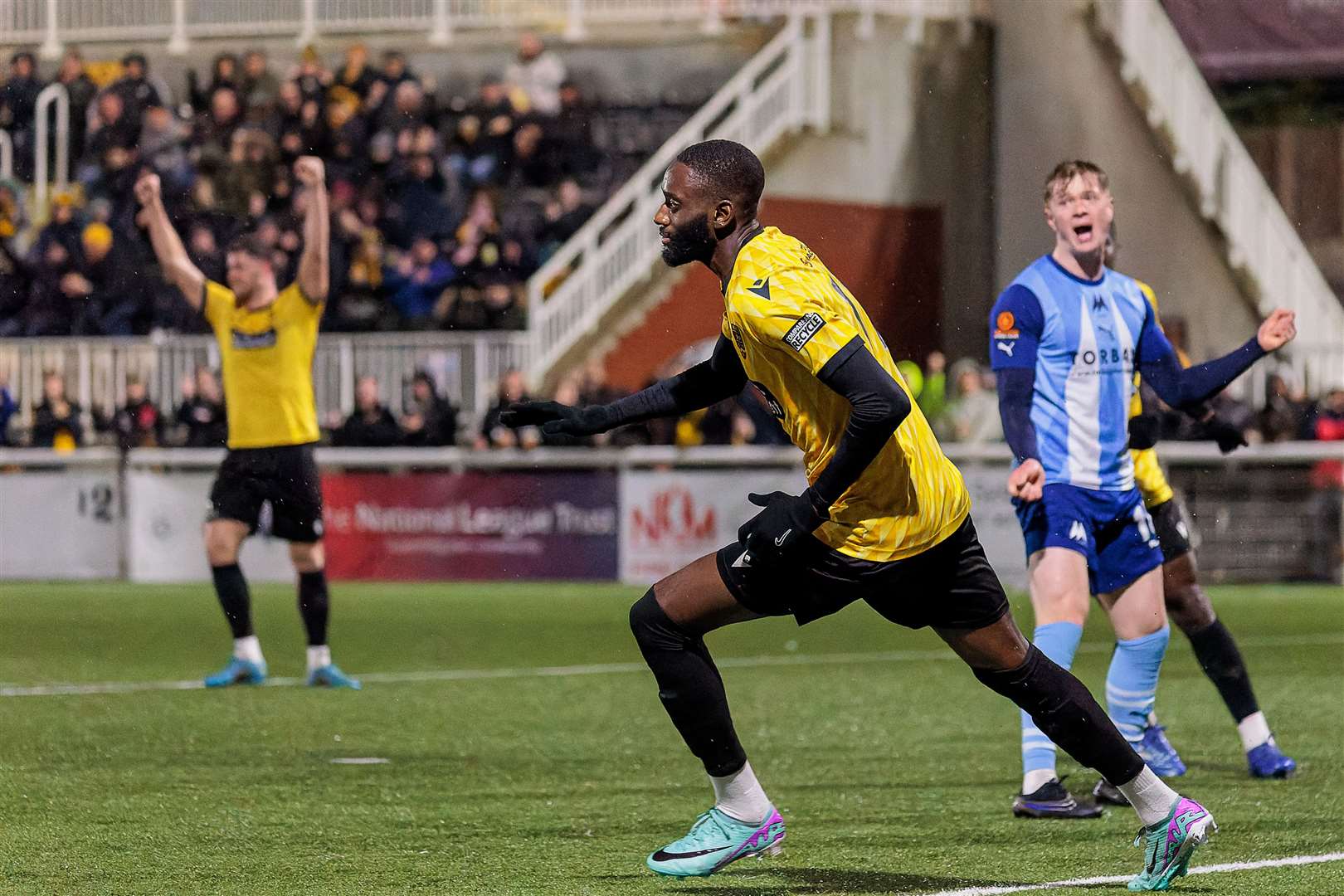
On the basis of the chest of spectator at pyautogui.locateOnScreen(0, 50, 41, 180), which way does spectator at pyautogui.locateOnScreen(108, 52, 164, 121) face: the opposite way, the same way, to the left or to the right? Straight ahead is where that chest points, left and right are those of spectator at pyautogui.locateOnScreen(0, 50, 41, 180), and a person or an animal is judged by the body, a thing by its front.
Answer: the same way

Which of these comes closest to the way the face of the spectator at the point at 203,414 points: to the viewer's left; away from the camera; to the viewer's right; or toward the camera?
toward the camera

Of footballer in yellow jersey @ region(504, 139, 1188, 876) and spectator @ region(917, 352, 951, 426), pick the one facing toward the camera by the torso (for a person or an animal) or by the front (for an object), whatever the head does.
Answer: the spectator

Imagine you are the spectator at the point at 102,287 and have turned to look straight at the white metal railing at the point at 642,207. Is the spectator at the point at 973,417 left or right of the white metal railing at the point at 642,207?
right

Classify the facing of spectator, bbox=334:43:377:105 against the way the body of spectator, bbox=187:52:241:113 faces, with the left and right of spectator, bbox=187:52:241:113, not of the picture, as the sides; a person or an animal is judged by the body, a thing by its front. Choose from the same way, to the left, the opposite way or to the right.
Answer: the same way

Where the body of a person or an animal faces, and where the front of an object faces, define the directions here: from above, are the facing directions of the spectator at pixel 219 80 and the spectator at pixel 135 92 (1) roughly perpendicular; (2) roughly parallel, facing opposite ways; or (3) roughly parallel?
roughly parallel

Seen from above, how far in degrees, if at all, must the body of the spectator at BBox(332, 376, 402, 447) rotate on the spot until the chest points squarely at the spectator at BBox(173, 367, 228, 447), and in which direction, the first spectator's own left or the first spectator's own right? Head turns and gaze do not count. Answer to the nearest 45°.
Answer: approximately 135° to the first spectator's own right

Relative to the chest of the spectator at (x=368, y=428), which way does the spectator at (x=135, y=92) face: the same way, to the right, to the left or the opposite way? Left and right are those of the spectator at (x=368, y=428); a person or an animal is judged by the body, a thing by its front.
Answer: the same way

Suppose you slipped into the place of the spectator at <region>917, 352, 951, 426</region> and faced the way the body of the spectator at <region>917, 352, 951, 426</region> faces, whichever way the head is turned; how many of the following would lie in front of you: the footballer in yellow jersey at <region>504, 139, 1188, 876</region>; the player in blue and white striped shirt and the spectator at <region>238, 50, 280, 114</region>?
2

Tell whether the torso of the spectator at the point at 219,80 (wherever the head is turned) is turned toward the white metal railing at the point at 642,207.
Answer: no

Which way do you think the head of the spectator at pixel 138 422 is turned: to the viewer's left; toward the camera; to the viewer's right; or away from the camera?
toward the camera

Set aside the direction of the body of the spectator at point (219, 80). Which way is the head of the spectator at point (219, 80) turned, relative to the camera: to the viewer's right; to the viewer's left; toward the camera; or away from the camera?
toward the camera

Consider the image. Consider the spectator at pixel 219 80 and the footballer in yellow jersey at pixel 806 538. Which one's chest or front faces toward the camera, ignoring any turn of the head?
the spectator

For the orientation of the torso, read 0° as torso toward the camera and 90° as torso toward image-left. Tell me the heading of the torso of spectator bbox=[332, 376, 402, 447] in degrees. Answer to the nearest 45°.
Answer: approximately 0°

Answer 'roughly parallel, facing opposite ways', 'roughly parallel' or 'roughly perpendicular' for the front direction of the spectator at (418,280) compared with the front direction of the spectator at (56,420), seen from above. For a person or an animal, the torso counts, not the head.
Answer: roughly parallel

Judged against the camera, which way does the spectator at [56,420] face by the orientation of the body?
toward the camera
